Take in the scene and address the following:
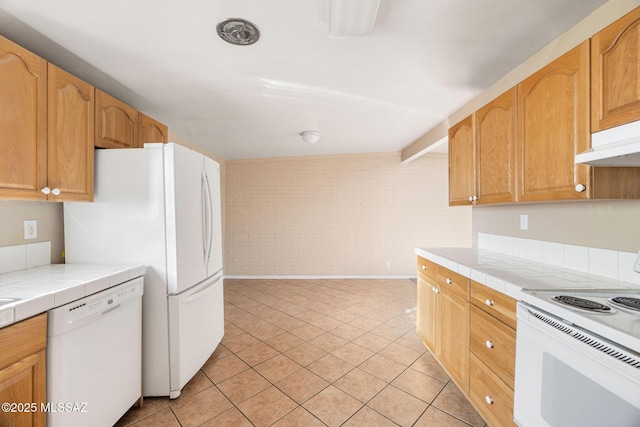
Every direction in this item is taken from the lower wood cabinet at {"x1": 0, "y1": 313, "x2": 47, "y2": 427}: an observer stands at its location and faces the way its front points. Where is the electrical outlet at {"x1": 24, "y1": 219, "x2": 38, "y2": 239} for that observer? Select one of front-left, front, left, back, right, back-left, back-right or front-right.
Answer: back-left

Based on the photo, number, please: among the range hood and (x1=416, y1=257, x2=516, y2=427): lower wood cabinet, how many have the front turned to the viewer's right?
0

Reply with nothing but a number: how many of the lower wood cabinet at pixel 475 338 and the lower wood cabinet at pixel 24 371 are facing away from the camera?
0

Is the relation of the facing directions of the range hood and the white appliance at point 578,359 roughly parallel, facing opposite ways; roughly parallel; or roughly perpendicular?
roughly parallel

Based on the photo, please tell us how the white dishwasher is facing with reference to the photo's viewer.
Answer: facing the viewer and to the right of the viewer

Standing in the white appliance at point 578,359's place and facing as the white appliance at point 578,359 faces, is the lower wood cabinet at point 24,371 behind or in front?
in front

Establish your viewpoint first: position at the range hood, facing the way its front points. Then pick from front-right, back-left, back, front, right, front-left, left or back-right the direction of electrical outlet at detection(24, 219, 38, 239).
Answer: front

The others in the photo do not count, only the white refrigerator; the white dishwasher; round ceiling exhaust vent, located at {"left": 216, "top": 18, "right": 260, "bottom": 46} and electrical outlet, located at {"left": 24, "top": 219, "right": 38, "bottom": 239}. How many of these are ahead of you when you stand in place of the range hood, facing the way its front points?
4

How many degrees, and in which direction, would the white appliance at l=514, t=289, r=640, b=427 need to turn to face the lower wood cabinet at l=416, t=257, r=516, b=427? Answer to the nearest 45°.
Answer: approximately 90° to its right

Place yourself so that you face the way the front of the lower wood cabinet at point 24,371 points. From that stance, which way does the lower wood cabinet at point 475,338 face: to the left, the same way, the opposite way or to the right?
the opposite way

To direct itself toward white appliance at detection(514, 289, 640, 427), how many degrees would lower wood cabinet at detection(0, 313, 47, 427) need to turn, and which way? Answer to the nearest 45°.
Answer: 0° — it already faces it

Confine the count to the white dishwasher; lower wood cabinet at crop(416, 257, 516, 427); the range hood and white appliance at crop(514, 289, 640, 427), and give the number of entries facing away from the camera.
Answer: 0

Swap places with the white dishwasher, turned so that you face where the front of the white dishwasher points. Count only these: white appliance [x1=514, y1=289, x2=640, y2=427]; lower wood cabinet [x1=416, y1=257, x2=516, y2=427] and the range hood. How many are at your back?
0

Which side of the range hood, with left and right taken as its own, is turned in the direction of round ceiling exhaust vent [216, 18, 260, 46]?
front
